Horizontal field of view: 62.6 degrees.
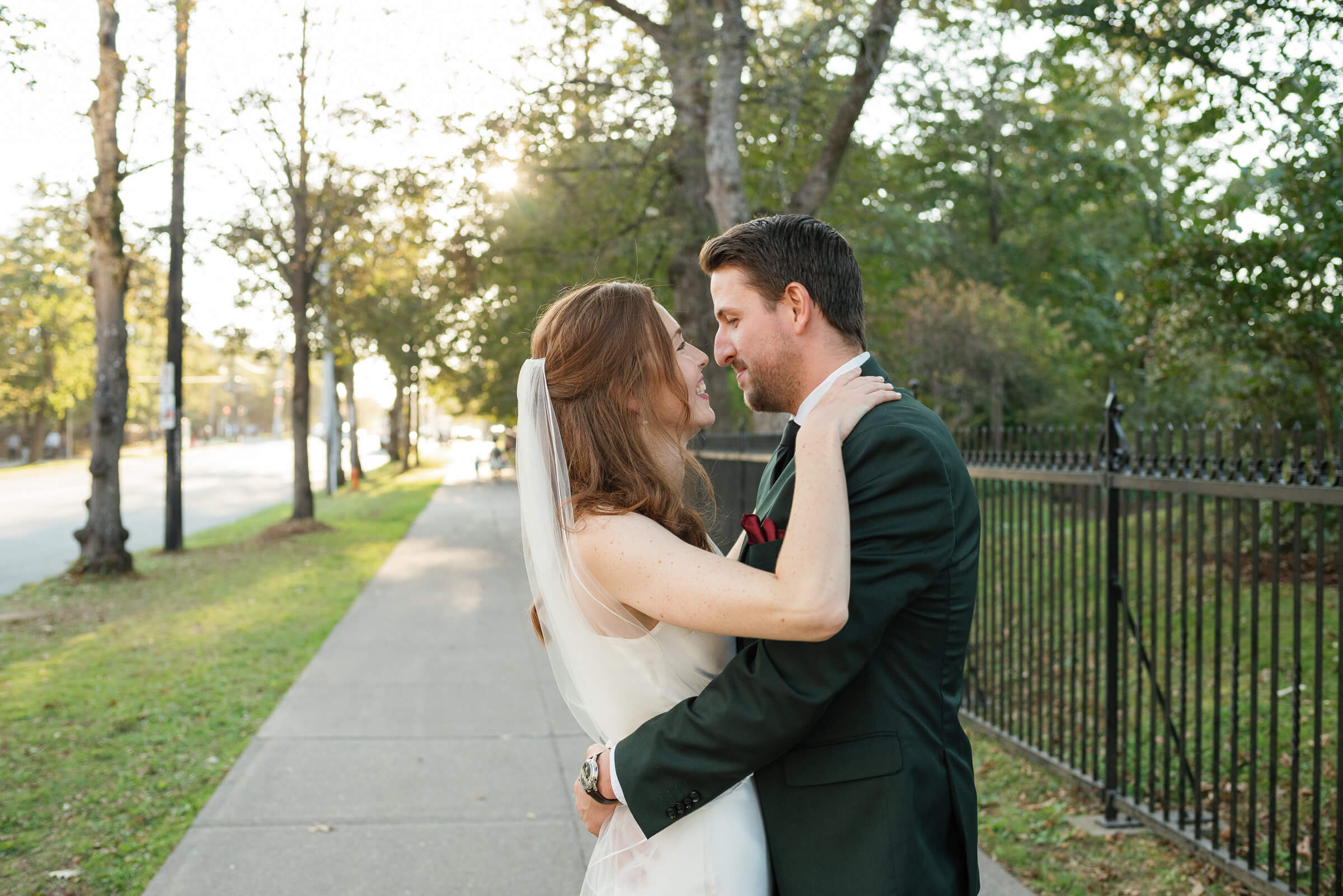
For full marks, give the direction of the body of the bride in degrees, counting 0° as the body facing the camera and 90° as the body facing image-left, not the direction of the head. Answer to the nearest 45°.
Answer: approximately 270°

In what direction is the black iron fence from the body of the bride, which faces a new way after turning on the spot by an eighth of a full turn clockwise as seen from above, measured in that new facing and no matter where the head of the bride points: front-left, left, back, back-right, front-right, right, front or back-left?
left

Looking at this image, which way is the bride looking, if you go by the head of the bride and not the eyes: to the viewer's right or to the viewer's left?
to the viewer's right

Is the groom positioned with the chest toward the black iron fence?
no

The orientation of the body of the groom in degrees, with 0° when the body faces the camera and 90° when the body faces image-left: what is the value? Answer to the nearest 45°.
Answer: approximately 90°

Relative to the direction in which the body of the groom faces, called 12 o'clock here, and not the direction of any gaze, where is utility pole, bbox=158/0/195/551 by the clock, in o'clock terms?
The utility pole is roughly at 2 o'clock from the groom.

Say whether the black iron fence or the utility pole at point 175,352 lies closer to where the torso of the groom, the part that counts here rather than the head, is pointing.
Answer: the utility pole

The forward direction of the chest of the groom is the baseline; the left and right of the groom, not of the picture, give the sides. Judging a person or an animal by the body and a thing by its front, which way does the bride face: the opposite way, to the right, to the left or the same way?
the opposite way

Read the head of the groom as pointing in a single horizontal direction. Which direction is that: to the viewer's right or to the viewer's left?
to the viewer's left

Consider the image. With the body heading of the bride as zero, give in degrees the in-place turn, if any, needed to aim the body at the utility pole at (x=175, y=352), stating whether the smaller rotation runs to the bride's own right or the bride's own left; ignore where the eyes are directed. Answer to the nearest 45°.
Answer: approximately 135° to the bride's own left
